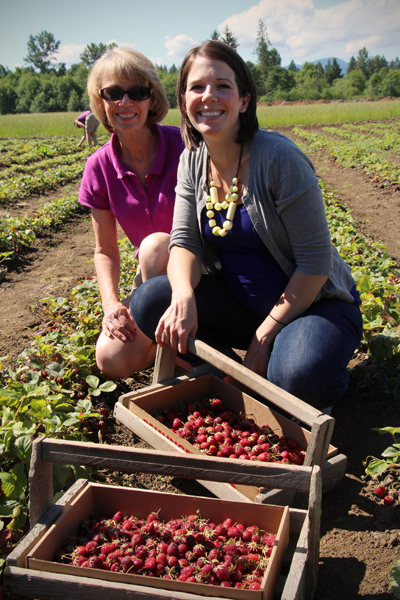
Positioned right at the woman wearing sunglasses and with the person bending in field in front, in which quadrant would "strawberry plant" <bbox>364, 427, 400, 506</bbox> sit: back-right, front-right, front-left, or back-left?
back-right

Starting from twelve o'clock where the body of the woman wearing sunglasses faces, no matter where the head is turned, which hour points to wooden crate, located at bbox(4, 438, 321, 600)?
The wooden crate is roughly at 12 o'clock from the woman wearing sunglasses.

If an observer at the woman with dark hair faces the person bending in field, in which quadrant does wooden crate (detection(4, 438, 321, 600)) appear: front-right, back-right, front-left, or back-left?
back-left

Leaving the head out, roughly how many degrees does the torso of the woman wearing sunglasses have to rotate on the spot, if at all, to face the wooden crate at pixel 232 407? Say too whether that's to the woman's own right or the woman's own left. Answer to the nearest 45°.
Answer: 0° — they already face it

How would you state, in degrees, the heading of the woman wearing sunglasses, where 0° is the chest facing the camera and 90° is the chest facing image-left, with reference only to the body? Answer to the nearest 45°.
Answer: approximately 0°

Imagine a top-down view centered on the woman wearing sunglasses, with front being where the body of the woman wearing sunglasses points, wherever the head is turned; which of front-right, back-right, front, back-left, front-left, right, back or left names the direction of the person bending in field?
back

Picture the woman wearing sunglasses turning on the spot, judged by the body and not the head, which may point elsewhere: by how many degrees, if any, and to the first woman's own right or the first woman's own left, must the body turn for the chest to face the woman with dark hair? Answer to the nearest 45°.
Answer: approximately 45° to the first woman's own left

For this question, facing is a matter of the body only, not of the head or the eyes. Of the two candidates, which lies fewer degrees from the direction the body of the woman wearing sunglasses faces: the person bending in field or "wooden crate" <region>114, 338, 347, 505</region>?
the wooden crate
